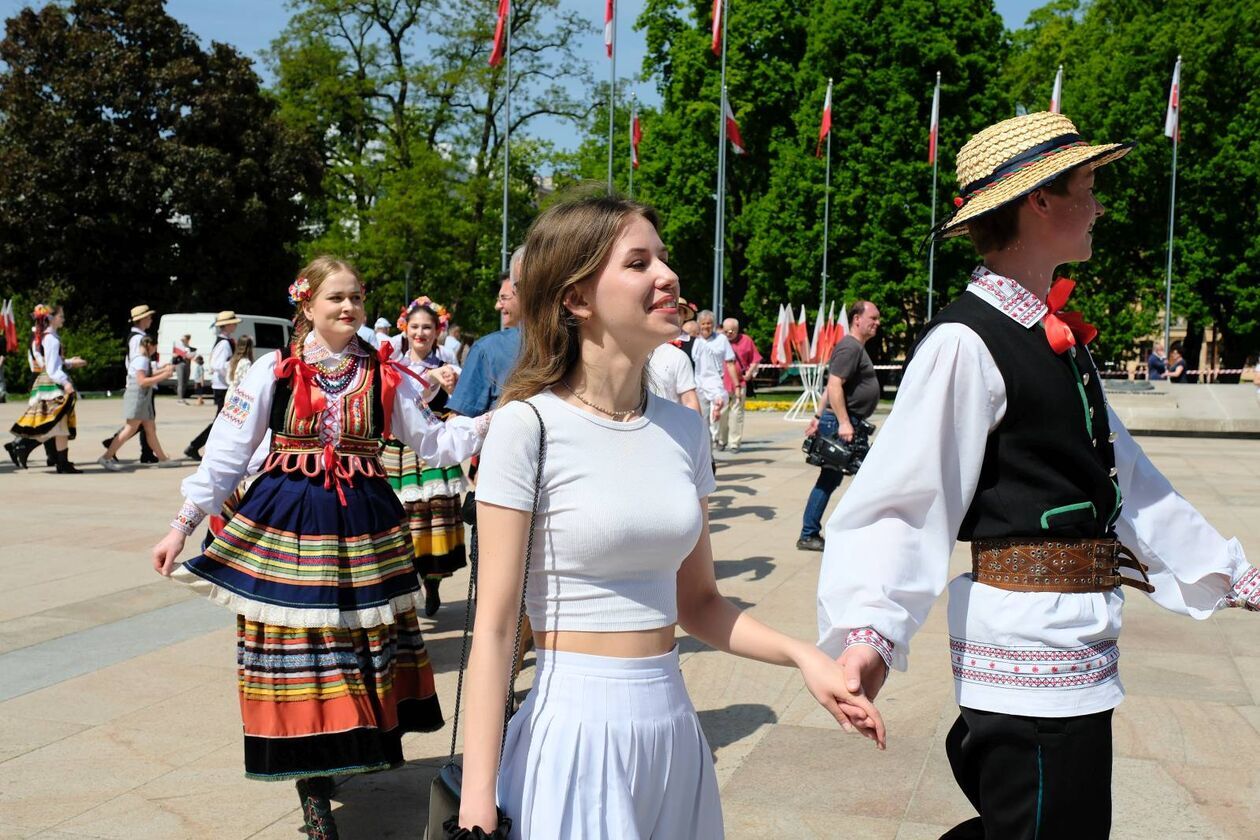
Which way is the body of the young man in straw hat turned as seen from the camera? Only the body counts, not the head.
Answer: to the viewer's right

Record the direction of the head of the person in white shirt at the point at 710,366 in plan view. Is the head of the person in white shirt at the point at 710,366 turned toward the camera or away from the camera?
toward the camera

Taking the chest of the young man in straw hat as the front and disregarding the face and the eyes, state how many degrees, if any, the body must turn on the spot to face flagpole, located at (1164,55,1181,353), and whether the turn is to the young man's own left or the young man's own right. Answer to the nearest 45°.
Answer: approximately 90° to the young man's own left

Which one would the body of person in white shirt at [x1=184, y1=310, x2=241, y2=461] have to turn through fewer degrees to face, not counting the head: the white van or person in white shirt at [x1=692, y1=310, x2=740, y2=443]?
the person in white shirt

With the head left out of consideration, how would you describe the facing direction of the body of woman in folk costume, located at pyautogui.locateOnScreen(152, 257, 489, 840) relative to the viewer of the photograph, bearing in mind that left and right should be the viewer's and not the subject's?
facing the viewer

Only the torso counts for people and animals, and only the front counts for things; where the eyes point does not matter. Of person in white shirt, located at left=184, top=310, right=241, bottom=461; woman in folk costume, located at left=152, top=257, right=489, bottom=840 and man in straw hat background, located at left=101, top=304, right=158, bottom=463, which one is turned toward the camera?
the woman in folk costume

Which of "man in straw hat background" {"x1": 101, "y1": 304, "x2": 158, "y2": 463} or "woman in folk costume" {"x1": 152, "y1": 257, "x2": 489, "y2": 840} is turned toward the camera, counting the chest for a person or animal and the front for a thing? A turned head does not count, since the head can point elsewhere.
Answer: the woman in folk costume

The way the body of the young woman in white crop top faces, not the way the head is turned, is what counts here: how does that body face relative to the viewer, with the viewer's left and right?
facing the viewer and to the right of the viewer
